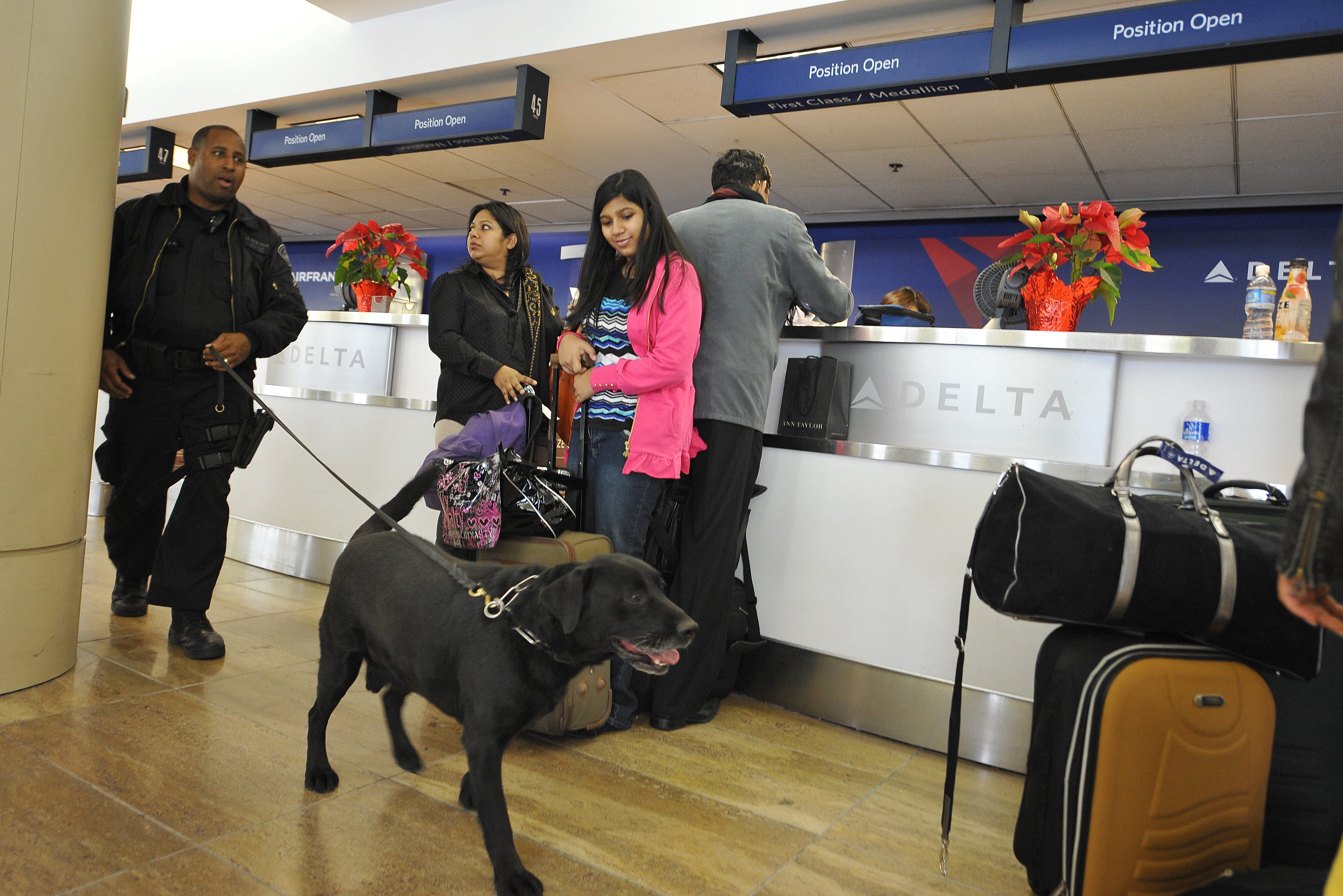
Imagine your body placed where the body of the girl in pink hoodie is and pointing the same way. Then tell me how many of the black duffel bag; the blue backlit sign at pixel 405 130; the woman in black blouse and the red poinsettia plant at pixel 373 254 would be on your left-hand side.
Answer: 1

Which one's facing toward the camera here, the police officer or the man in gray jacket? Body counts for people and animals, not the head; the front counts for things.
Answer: the police officer

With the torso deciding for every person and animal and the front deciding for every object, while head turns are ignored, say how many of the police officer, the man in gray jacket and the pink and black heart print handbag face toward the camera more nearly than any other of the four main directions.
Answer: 2

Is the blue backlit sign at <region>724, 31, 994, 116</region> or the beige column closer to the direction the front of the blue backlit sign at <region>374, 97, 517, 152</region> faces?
the beige column

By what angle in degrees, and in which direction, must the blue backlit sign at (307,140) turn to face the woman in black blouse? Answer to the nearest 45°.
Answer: approximately 45° to its left

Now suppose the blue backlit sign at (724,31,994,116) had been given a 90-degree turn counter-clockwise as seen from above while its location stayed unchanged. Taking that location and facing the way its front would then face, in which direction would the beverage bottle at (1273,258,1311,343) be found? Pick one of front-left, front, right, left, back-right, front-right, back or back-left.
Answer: front

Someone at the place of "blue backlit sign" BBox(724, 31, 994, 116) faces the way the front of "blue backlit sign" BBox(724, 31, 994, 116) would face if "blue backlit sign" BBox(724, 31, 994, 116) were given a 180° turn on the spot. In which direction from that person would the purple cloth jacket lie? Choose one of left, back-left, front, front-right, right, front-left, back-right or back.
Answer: back

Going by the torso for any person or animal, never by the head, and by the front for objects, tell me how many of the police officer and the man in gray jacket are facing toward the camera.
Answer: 1

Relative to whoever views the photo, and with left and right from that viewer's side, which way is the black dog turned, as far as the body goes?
facing the viewer and to the right of the viewer

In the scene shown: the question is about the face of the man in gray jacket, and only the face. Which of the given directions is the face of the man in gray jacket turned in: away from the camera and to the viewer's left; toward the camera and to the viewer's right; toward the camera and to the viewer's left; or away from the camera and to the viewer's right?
away from the camera and to the viewer's right

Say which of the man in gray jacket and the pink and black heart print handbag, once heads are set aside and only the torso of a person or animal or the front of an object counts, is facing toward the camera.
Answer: the pink and black heart print handbag

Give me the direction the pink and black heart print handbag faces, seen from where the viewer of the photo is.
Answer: facing the viewer

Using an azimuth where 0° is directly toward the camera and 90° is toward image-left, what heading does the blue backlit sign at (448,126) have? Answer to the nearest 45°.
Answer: approximately 45°
